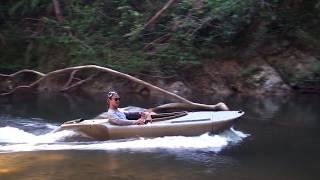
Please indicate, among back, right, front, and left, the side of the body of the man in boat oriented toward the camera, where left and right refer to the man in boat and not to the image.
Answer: right

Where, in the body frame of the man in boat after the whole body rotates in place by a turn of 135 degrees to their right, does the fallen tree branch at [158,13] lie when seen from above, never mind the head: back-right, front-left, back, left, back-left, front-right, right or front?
back-right

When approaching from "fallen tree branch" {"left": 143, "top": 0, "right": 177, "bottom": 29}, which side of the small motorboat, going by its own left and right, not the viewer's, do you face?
left
